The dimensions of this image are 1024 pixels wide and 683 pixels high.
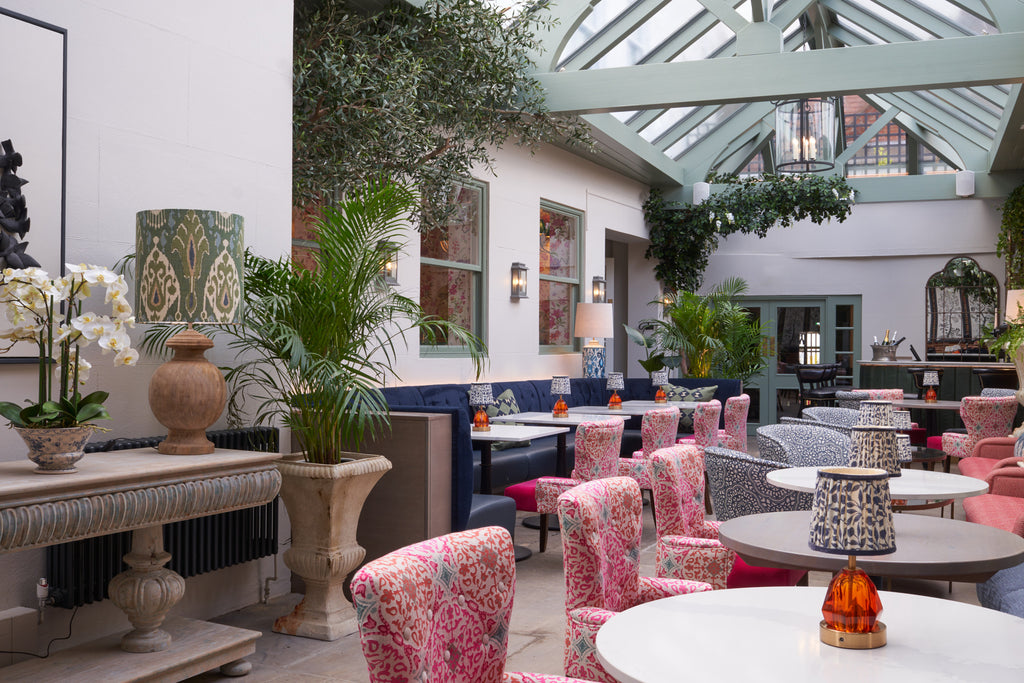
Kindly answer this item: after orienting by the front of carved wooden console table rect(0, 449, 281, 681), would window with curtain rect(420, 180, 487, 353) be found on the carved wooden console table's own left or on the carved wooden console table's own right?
on the carved wooden console table's own left

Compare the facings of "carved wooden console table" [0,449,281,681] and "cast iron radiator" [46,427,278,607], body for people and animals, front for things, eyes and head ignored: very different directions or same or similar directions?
same or similar directions

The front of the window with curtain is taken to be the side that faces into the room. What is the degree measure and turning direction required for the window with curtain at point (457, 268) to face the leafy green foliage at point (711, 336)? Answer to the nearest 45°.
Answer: approximately 90° to its left

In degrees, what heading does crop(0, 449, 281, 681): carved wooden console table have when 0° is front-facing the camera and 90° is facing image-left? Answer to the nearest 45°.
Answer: approximately 315°

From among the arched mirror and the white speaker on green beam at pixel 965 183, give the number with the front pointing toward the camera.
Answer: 2

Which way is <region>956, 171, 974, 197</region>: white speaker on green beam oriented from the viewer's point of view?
toward the camera

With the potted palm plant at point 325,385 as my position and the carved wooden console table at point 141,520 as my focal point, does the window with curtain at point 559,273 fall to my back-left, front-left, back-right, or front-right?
back-right

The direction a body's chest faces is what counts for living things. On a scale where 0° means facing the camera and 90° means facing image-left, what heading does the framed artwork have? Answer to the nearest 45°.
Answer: approximately 315°

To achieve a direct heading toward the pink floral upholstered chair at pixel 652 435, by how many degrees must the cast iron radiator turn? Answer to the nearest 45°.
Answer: approximately 45° to its left

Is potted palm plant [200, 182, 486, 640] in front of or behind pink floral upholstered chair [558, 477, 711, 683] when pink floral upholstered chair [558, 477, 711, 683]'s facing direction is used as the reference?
behind

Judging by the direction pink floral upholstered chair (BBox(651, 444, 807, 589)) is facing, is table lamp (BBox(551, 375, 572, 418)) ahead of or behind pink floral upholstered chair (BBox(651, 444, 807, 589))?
behind

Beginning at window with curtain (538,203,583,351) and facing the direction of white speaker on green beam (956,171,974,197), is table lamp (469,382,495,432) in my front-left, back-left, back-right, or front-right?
back-right

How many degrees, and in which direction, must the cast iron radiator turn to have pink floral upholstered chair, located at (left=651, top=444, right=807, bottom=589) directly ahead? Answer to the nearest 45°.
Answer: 0° — it already faces it

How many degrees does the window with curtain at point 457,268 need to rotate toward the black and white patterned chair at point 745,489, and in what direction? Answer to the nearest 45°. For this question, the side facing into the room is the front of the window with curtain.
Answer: approximately 45° to its right

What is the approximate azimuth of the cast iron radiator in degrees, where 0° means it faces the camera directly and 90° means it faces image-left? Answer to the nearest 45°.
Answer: approximately 315°
